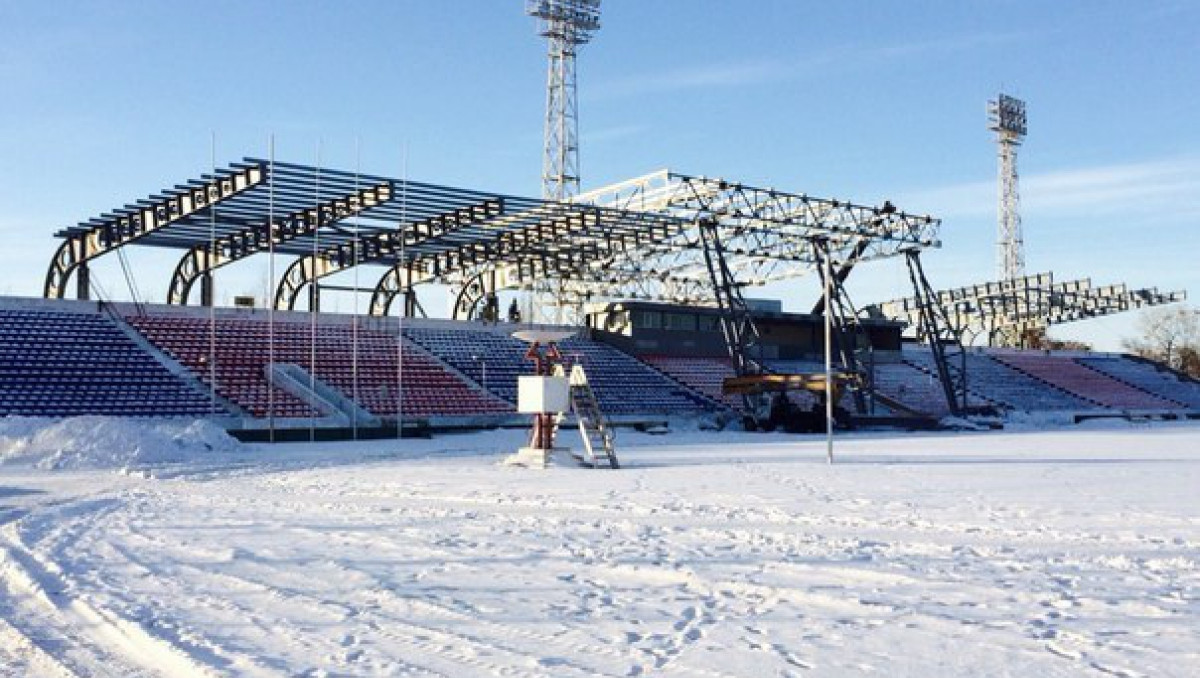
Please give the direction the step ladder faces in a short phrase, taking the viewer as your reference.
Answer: facing the viewer and to the right of the viewer

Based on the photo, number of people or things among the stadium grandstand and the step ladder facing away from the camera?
0

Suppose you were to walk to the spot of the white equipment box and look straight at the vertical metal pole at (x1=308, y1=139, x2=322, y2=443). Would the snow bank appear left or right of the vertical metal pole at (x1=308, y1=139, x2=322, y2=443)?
left

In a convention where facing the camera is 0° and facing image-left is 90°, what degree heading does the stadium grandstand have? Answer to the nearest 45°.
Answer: approximately 315°

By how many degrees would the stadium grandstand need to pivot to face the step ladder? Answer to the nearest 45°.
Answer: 0° — it already faces it

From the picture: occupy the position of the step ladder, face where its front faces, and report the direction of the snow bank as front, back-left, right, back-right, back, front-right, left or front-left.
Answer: back-right

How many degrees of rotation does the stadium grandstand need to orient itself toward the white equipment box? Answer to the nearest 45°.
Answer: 0° — it already faces it

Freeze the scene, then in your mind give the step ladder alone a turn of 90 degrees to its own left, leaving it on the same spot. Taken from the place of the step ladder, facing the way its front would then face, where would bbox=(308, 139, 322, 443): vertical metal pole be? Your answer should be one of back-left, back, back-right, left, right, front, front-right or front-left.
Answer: left
